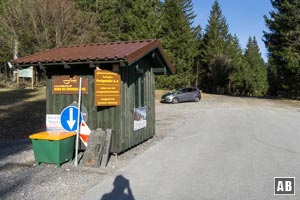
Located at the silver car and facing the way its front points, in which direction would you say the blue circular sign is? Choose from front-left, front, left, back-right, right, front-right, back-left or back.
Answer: front-left

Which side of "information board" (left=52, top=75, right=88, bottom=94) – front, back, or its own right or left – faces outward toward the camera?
front

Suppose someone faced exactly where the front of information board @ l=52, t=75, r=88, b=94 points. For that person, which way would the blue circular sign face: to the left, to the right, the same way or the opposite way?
the same way

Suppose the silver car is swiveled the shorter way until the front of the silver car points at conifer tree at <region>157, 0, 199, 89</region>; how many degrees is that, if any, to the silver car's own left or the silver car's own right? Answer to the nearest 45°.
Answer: approximately 135° to the silver car's own right

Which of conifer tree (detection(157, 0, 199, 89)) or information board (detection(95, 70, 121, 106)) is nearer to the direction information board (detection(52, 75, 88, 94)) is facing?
the information board

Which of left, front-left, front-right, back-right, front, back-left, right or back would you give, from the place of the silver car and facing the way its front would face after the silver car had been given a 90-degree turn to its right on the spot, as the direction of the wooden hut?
back-left

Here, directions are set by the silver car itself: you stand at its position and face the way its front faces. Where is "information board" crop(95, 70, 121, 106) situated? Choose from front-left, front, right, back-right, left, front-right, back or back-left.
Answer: front-left

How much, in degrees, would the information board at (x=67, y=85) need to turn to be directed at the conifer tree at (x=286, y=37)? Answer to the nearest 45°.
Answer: approximately 135° to its left

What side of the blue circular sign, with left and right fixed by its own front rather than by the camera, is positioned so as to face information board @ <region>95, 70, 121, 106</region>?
left

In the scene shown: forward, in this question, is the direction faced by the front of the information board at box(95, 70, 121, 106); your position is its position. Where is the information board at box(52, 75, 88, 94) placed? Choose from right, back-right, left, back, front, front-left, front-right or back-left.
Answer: back-right

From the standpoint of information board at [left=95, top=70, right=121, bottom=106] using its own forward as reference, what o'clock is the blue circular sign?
The blue circular sign is roughly at 3 o'clock from the information board.

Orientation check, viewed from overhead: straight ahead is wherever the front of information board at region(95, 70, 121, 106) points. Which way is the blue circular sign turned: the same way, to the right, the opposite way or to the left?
the same way

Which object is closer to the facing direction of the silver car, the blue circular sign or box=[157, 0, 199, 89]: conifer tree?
the blue circular sign

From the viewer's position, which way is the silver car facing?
facing the viewer and to the left of the viewer

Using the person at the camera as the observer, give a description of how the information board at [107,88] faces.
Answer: facing the viewer

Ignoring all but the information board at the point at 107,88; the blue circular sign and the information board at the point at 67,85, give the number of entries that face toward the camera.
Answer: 3
